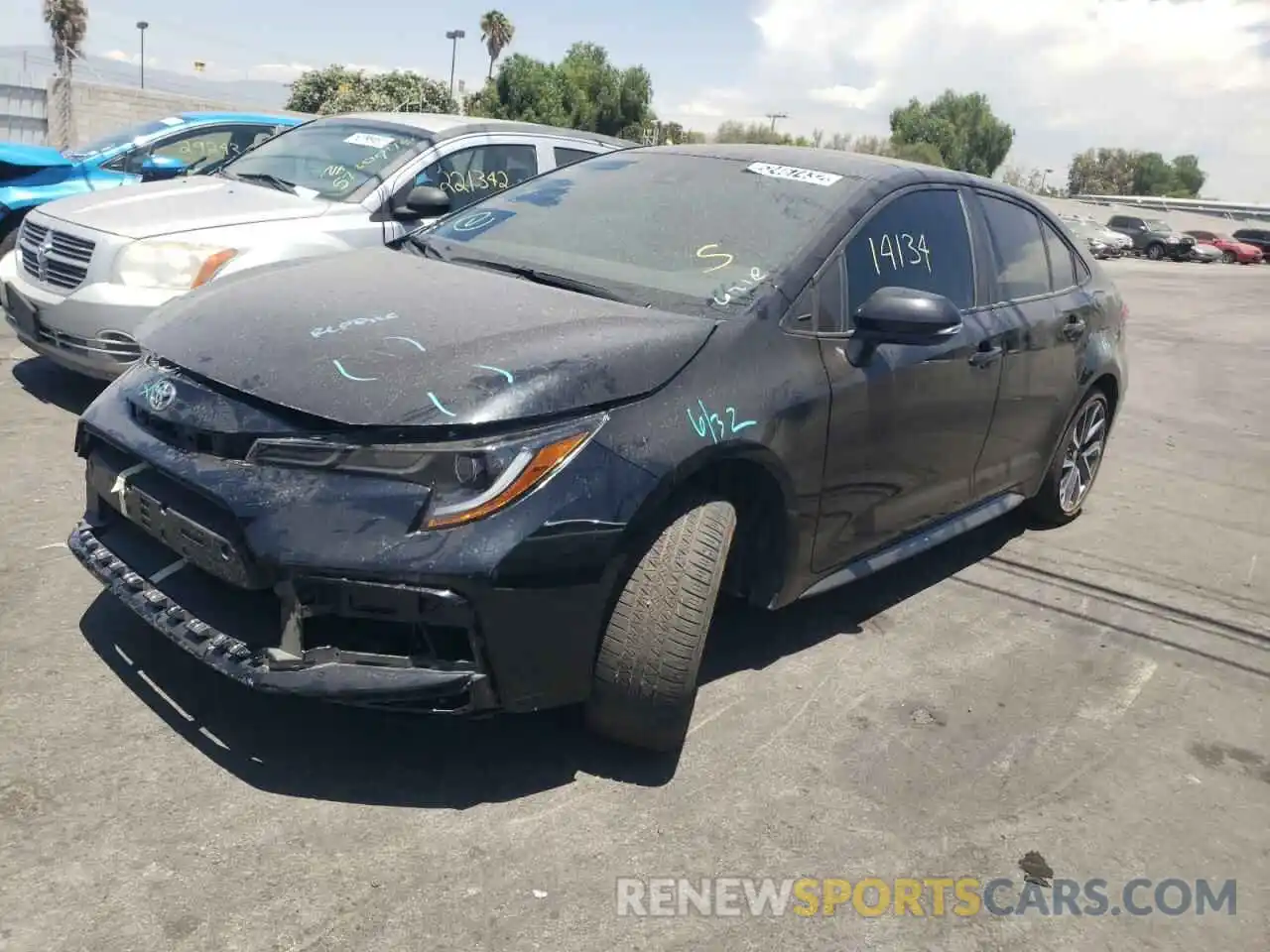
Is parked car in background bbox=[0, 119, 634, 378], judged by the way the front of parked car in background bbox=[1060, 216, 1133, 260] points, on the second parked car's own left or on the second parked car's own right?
on the second parked car's own right

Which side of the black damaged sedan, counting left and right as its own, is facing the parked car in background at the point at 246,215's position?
right

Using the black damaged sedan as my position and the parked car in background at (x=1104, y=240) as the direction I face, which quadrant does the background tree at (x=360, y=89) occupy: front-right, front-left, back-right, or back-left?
front-left

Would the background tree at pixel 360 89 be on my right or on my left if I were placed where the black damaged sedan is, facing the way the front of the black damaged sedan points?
on my right

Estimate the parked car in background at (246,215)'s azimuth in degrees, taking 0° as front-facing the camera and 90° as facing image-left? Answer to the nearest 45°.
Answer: approximately 45°

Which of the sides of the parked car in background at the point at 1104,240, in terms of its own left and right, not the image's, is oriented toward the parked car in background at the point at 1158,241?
left

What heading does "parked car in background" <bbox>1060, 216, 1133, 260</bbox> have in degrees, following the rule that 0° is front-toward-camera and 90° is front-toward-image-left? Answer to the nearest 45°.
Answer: approximately 315°

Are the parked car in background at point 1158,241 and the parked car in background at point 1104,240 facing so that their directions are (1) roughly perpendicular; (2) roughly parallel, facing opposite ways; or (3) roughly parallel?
roughly parallel

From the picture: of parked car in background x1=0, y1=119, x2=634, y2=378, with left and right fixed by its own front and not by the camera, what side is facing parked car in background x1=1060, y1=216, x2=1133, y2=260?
back

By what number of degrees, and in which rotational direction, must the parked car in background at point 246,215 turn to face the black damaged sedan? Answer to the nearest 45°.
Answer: approximately 45° to its left

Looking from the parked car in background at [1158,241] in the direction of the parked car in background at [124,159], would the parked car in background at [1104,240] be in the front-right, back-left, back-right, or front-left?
front-right

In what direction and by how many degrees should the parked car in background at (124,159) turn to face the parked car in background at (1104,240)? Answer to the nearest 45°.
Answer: approximately 180°

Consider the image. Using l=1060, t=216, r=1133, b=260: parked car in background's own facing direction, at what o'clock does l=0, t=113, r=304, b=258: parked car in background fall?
l=0, t=113, r=304, b=258: parked car in background is roughly at 2 o'clock from l=1060, t=216, r=1133, b=260: parked car in background.

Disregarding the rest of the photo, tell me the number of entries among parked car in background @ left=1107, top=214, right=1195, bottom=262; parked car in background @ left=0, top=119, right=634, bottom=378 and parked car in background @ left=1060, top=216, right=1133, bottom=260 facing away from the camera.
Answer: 0

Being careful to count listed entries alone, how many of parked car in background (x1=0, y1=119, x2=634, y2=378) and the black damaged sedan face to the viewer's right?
0

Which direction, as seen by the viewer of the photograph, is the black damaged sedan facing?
facing the viewer and to the left of the viewer

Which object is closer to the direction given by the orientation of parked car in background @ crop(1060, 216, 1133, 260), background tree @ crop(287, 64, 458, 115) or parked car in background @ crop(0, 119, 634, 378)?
the parked car in background
